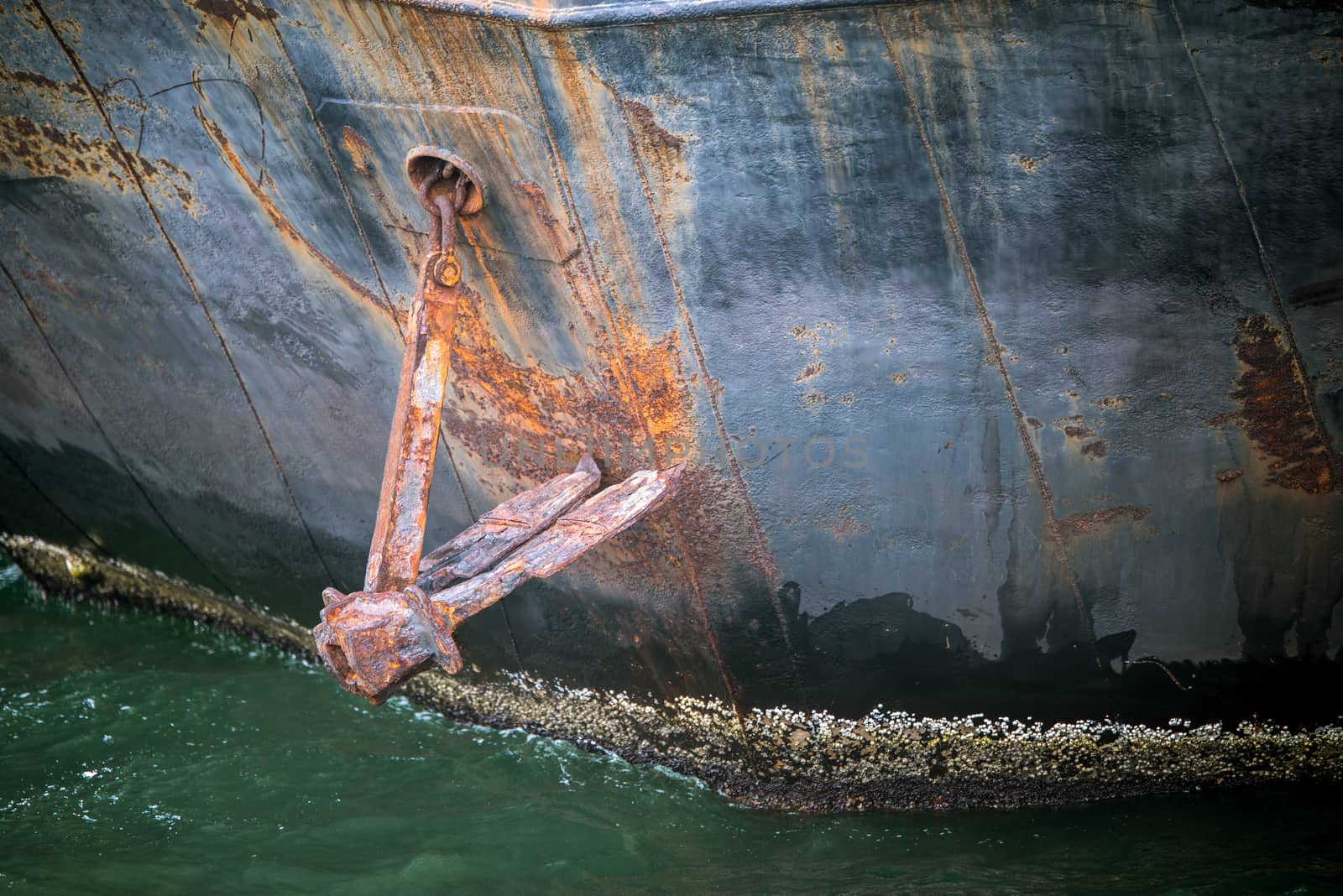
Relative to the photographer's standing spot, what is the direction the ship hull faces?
facing to the left of the viewer
